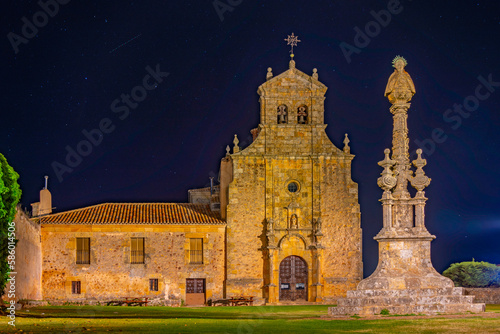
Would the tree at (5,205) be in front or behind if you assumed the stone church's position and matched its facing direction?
in front

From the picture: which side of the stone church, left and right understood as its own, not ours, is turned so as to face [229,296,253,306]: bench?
front

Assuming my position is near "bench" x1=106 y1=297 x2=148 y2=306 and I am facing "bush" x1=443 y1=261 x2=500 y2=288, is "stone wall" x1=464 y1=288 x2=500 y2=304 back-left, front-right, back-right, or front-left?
front-right

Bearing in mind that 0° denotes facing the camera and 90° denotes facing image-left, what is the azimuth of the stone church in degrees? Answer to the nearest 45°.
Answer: approximately 0°

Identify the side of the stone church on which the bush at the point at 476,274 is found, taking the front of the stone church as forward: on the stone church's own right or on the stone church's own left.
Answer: on the stone church's own left

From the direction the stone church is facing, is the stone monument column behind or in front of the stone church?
in front

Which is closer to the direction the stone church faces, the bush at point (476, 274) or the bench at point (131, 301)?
the bench

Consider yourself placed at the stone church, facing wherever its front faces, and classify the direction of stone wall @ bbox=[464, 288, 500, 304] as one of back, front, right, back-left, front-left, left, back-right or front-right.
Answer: front-left
